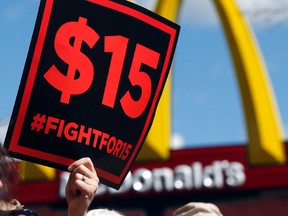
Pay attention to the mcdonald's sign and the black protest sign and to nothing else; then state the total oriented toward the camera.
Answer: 2

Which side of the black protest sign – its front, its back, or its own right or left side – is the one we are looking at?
front

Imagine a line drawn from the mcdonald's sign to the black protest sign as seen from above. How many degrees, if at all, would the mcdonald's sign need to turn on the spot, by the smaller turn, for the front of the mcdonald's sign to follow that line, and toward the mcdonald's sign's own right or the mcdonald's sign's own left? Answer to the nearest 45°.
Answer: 0° — it already faces it

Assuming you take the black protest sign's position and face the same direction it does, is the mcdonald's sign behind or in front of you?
behind
